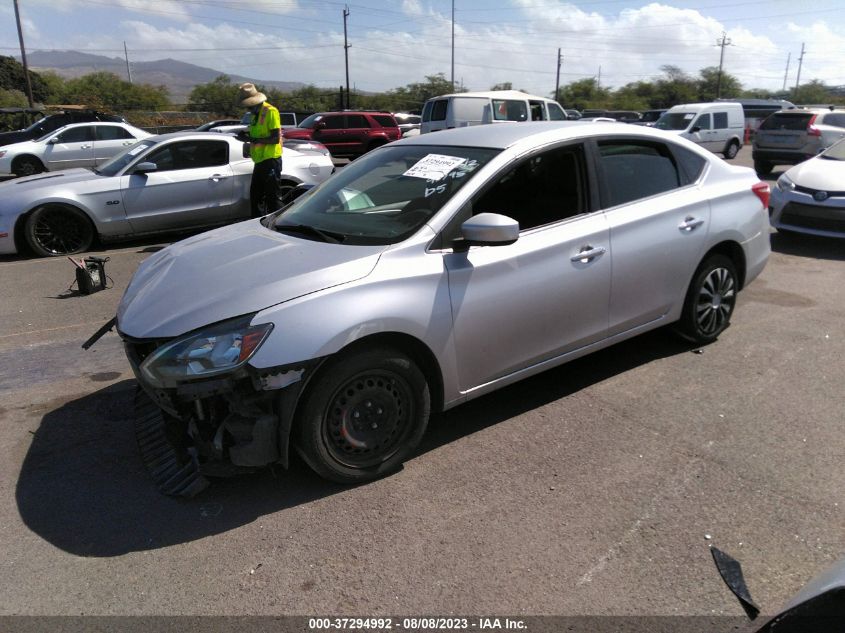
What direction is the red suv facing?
to the viewer's left

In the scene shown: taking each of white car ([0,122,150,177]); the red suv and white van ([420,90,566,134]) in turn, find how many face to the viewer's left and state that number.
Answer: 2

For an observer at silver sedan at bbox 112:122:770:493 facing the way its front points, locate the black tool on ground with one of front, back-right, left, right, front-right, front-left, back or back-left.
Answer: right

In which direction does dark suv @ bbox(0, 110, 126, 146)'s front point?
to the viewer's left

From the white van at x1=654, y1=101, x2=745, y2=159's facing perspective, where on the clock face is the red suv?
The red suv is roughly at 1 o'clock from the white van.

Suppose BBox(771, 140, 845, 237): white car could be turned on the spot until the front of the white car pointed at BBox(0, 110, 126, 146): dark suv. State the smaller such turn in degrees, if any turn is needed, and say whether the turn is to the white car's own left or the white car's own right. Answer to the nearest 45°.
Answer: approximately 45° to the white car's own right

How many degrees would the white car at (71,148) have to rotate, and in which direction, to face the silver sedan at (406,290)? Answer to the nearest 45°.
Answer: approximately 90° to its left
